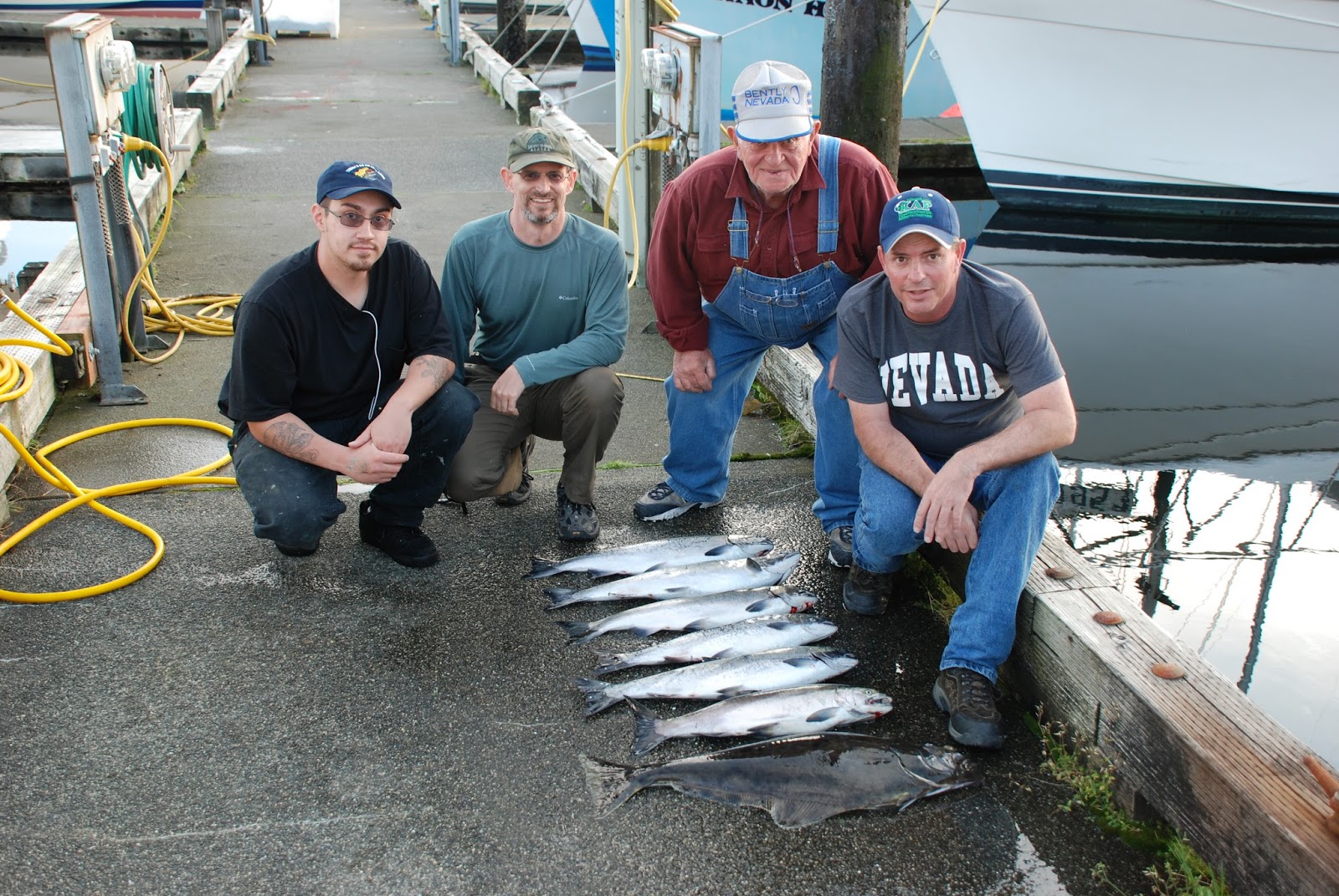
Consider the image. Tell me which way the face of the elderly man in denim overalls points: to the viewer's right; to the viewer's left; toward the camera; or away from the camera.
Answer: toward the camera

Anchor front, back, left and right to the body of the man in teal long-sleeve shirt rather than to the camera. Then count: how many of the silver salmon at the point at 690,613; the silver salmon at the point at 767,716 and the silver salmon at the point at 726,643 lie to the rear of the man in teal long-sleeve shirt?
0

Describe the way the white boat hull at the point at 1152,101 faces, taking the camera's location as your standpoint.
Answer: facing to the left of the viewer

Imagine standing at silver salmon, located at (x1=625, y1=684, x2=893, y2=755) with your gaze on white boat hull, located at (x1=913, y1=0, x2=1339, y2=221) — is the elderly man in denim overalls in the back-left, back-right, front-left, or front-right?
front-left

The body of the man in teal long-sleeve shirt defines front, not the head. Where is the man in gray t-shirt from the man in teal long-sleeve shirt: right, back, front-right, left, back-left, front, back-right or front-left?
front-left

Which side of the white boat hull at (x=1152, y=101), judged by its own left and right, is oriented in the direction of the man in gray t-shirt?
left

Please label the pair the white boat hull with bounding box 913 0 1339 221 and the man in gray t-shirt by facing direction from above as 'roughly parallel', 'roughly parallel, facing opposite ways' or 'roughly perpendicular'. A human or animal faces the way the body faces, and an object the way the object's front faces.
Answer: roughly perpendicular

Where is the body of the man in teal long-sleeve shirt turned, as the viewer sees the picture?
toward the camera

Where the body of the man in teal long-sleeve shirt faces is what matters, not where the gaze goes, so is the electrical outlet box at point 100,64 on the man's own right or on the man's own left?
on the man's own right

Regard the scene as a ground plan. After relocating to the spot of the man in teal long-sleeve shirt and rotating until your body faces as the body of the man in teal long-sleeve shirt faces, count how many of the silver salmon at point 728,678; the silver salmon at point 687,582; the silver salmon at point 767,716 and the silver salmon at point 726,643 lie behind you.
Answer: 0

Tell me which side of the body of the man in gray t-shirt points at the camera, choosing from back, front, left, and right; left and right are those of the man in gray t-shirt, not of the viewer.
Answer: front

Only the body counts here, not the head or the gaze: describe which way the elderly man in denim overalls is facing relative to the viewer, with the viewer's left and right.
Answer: facing the viewer

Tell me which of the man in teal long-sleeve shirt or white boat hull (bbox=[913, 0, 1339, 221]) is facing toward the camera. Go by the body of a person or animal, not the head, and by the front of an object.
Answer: the man in teal long-sleeve shirt

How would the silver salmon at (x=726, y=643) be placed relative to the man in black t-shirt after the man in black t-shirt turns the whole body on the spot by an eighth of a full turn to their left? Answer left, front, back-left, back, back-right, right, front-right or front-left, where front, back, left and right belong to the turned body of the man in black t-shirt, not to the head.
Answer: front-right

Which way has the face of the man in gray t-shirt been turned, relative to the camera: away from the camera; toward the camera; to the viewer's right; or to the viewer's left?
toward the camera

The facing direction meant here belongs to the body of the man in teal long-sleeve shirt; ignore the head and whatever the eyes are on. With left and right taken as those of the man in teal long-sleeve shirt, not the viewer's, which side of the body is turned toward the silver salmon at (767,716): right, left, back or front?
front

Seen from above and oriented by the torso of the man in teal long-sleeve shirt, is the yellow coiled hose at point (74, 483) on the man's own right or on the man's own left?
on the man's own right
